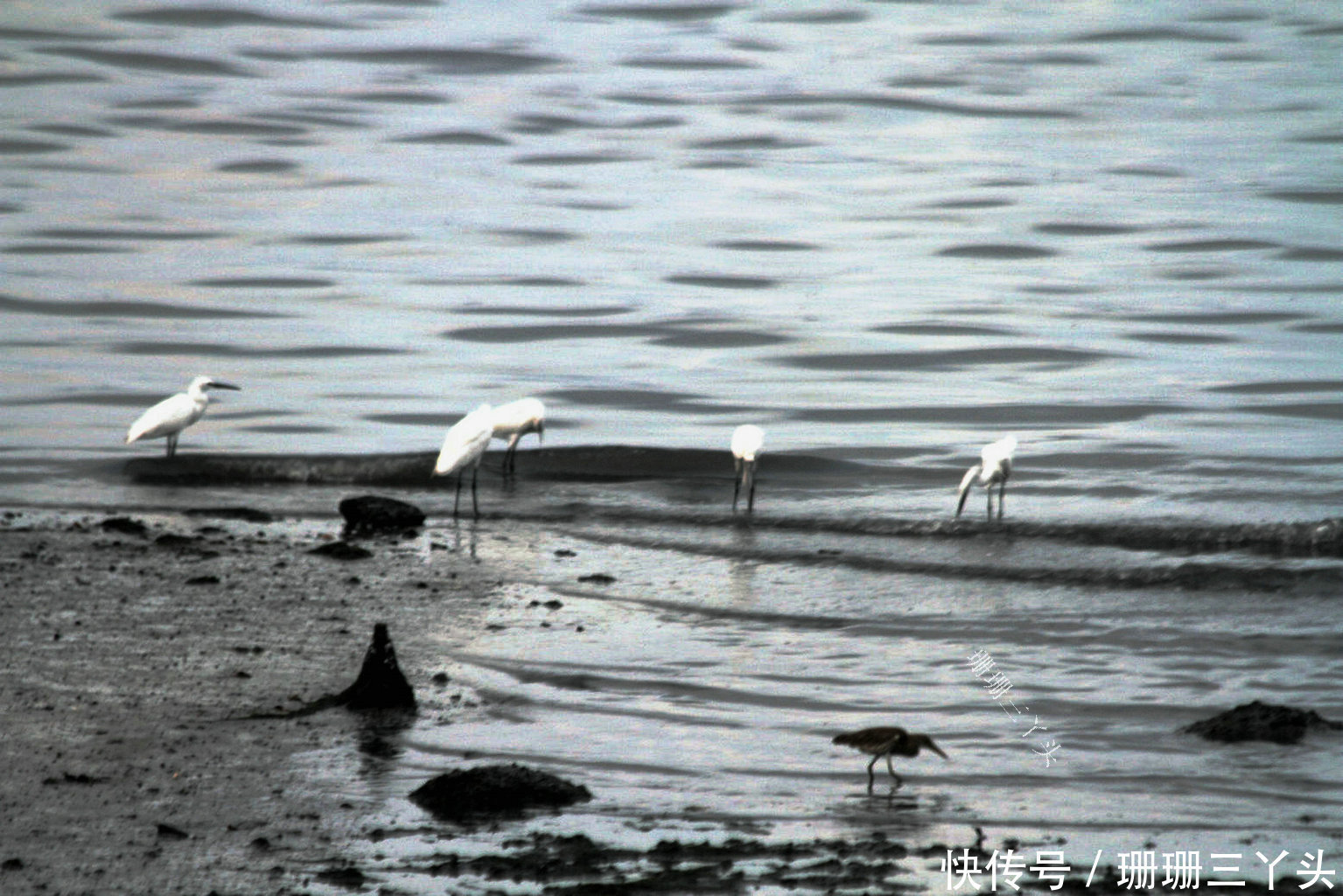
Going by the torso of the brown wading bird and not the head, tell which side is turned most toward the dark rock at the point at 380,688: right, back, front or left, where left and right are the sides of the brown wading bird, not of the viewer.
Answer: back

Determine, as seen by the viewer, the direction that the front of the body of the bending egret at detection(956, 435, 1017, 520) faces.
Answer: to the viewer's left

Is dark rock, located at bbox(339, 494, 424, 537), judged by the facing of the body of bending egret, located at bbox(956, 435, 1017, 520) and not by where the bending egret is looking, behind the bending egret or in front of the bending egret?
in front

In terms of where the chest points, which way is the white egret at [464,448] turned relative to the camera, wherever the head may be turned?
to the viewer's right

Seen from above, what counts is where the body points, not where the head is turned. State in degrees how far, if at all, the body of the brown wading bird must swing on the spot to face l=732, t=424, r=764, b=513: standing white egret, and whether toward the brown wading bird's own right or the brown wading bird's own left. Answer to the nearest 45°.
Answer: approximately 90° to the brown wading bird's own left

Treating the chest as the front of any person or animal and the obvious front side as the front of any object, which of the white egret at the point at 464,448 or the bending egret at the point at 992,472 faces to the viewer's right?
the white egret

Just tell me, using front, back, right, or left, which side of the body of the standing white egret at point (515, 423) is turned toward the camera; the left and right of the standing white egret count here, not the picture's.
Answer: right

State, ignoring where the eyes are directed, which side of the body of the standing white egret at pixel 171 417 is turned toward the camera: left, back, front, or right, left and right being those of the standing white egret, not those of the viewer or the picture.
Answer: right

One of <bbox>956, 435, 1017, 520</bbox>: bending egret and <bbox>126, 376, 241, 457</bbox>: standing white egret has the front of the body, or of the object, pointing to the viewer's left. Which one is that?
the bending egret

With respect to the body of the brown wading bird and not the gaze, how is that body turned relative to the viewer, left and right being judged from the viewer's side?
facing to the right of the viewer

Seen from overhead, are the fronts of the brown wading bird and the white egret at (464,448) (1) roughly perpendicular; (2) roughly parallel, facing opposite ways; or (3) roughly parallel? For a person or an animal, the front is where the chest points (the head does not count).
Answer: roughly parallel

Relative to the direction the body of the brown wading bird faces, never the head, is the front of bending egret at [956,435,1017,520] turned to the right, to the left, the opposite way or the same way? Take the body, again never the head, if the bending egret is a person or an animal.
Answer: the opposite way

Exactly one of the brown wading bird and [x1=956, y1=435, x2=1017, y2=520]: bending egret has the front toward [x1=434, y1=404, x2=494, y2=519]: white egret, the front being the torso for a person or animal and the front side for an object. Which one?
the bending egret

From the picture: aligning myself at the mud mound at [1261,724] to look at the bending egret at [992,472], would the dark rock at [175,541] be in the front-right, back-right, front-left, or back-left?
front-left

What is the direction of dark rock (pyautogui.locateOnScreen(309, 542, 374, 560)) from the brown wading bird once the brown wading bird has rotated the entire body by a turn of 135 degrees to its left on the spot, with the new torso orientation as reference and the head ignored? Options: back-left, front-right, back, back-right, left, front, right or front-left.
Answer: front

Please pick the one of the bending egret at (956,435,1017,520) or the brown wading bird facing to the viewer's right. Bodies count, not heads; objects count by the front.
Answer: the brown wading bird

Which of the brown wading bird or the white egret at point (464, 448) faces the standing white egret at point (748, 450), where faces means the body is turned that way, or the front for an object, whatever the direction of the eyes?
the white egret

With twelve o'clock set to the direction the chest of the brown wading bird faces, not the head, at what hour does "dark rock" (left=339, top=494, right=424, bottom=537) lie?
The dark rock is roughly at 8 o'clock from the brown wading bird.
